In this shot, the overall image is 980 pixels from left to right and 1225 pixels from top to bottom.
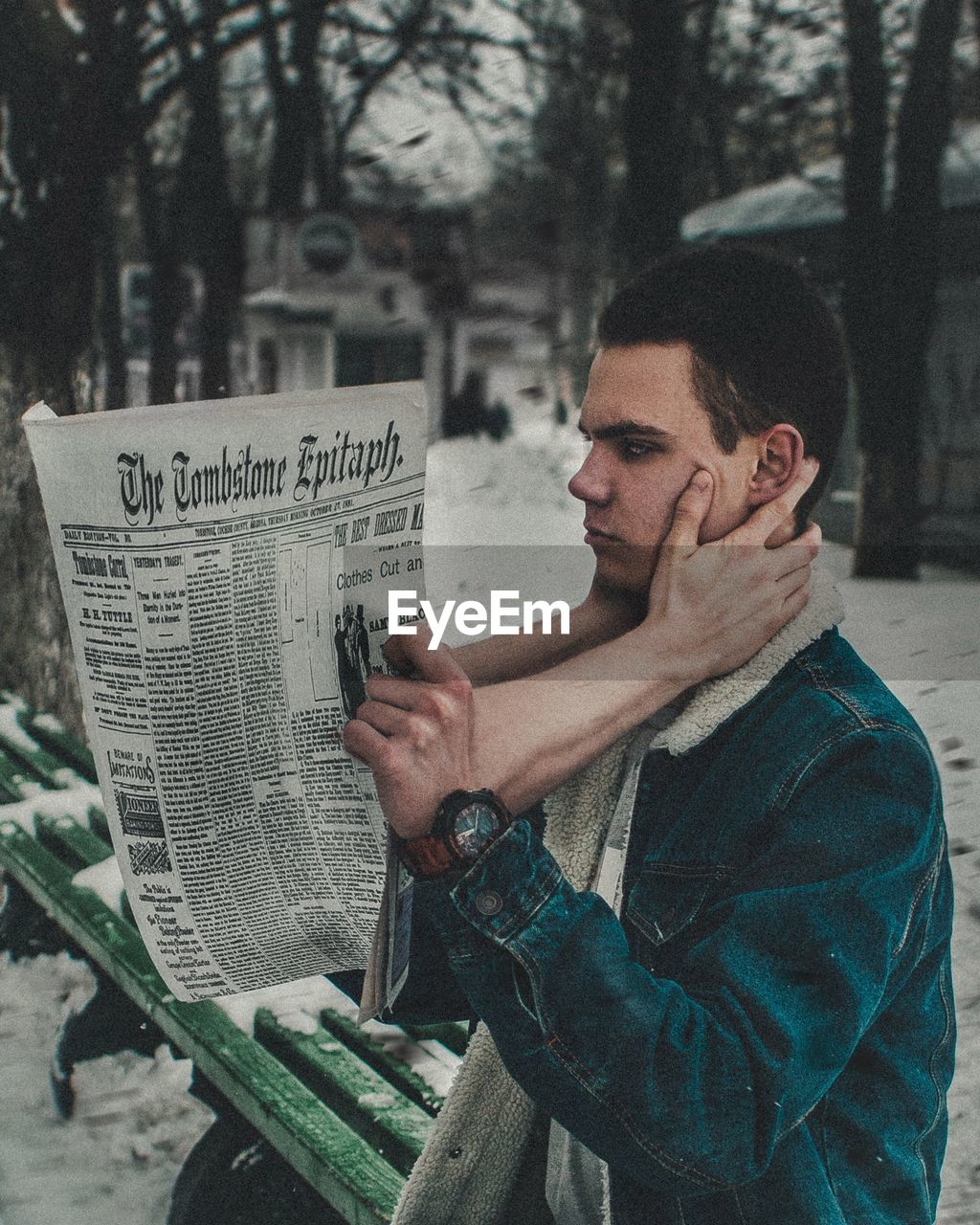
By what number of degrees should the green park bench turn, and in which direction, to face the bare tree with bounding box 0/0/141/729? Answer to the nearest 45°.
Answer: approximately 135° to its right

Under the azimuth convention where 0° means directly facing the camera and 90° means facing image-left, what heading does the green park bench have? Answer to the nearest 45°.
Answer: approximately 45°

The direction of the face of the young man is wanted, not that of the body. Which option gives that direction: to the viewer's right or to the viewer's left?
to the viewer's left
